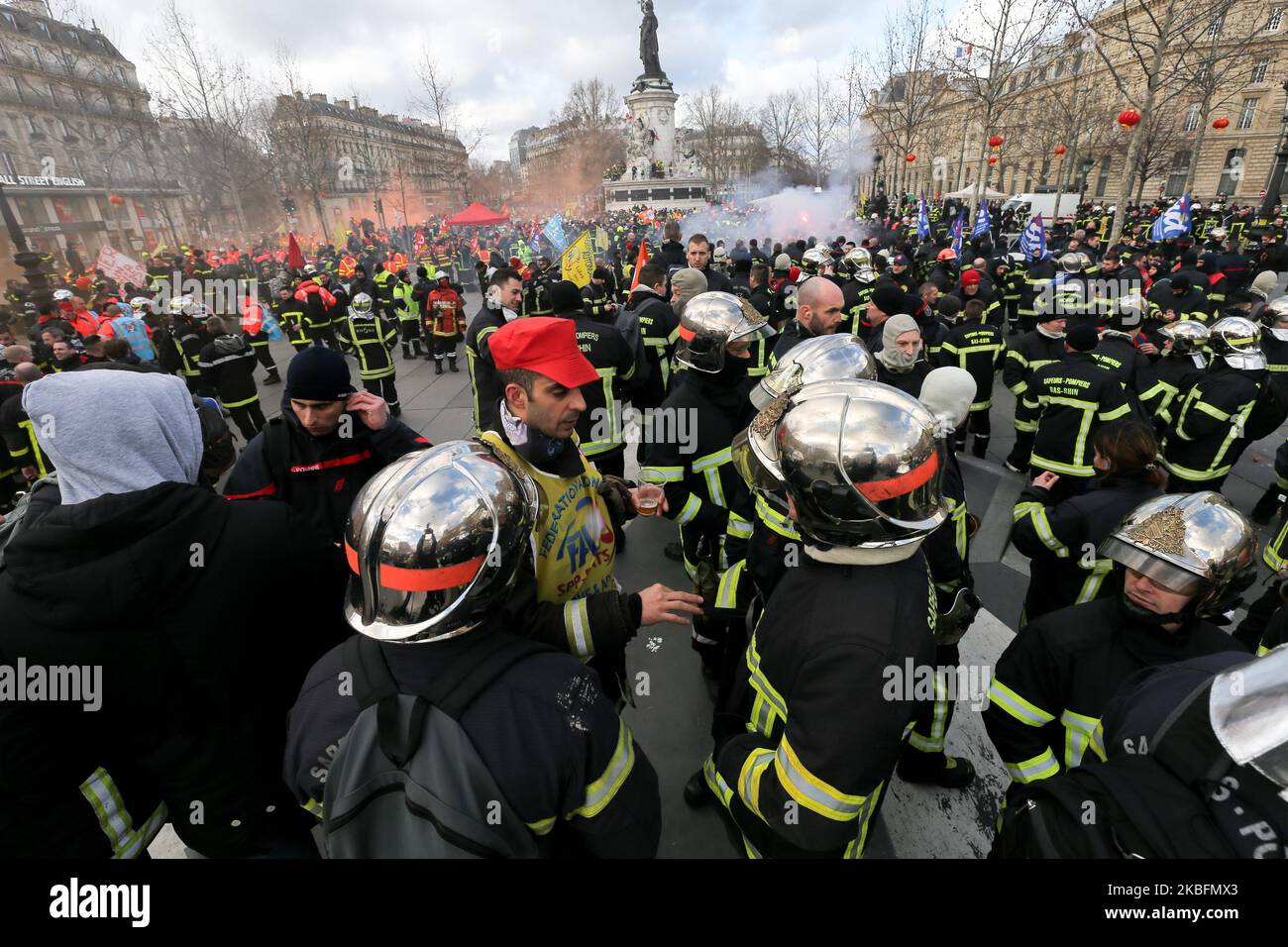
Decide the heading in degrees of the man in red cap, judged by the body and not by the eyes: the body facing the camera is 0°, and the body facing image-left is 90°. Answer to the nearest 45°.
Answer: approximately 315°

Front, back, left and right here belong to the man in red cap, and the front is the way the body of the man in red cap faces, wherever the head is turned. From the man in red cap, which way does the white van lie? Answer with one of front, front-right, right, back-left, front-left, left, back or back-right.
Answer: left

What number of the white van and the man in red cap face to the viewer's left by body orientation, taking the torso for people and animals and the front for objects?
1

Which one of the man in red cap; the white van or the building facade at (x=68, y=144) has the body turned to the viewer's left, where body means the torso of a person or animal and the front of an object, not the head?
the white van

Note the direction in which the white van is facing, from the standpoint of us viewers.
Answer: facing to the left of the viewer

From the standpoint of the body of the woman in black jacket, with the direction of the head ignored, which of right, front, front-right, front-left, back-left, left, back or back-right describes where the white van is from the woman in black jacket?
front-right

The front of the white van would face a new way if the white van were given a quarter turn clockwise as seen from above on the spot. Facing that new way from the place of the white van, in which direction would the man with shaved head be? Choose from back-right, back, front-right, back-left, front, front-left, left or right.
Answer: back

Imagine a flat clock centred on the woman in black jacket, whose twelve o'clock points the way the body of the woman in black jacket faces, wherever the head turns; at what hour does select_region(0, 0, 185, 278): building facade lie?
The building facade is roughly at 11 o'clock from the woman in black jacket.

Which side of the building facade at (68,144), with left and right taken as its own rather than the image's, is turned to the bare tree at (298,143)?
front

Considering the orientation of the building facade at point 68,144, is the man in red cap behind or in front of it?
in front

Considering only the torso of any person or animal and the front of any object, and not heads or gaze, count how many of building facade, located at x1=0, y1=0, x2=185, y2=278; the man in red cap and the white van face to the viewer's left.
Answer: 1

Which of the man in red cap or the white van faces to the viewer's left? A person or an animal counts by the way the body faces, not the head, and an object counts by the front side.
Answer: the white van

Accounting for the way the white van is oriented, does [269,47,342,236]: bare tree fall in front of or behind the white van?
in front

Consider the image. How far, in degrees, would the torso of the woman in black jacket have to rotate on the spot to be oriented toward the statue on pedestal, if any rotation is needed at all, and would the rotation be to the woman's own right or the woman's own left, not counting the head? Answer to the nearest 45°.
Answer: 0° — they already face it

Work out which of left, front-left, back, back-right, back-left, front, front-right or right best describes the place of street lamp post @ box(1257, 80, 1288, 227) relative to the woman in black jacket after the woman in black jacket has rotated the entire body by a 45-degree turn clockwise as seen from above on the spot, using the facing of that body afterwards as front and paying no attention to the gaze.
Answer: front

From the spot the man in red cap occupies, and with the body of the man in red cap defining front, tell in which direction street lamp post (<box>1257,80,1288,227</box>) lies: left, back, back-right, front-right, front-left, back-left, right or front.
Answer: left
